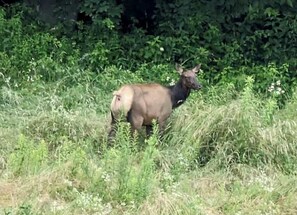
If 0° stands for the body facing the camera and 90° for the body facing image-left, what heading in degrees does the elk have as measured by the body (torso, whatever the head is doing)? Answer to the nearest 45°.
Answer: approximately 225°
